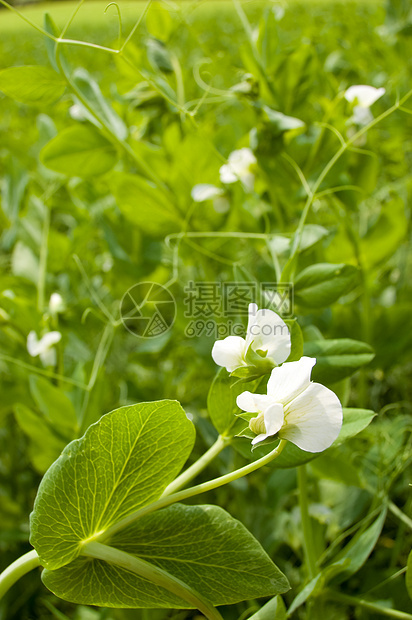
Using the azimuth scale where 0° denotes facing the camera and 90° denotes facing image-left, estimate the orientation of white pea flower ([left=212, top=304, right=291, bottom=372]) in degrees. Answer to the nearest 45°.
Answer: approximately 90°
